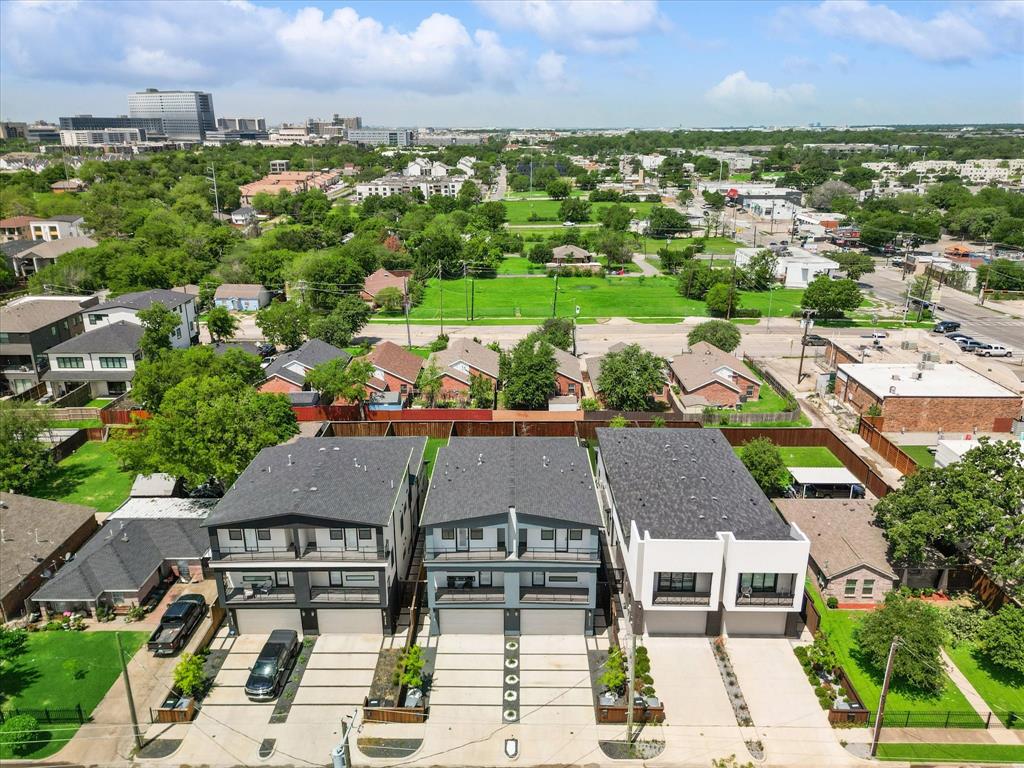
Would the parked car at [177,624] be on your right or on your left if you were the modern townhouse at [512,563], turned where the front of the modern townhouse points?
on your right

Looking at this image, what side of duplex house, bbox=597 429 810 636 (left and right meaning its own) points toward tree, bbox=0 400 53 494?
right

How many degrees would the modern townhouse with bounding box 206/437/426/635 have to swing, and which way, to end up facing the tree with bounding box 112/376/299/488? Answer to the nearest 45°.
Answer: approximately 135° to its right

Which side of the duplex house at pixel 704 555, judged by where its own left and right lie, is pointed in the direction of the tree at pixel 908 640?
left

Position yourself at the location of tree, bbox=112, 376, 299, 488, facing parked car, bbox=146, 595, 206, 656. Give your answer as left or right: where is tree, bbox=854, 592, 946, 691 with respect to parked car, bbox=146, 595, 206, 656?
left

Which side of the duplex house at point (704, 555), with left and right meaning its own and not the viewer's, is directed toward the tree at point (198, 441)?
right

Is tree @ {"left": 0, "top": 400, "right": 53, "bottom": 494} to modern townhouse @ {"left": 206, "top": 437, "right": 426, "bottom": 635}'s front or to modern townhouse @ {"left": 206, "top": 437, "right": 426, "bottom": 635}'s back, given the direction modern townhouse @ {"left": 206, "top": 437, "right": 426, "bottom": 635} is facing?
to the back

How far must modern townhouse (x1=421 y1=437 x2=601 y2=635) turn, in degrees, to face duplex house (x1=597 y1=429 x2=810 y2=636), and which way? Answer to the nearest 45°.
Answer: approximately 90° to its left

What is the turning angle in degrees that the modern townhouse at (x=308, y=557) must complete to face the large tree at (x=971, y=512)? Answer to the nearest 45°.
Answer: approximately 90° to its left

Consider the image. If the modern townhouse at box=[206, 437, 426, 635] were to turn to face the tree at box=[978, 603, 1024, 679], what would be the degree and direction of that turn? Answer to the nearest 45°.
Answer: approximately 45° to its left

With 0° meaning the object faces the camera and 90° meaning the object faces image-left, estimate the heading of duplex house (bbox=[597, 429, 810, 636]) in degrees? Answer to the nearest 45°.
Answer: approximately 0°

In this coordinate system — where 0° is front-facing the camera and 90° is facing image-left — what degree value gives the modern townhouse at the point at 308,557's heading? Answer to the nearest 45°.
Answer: approximately 0°
